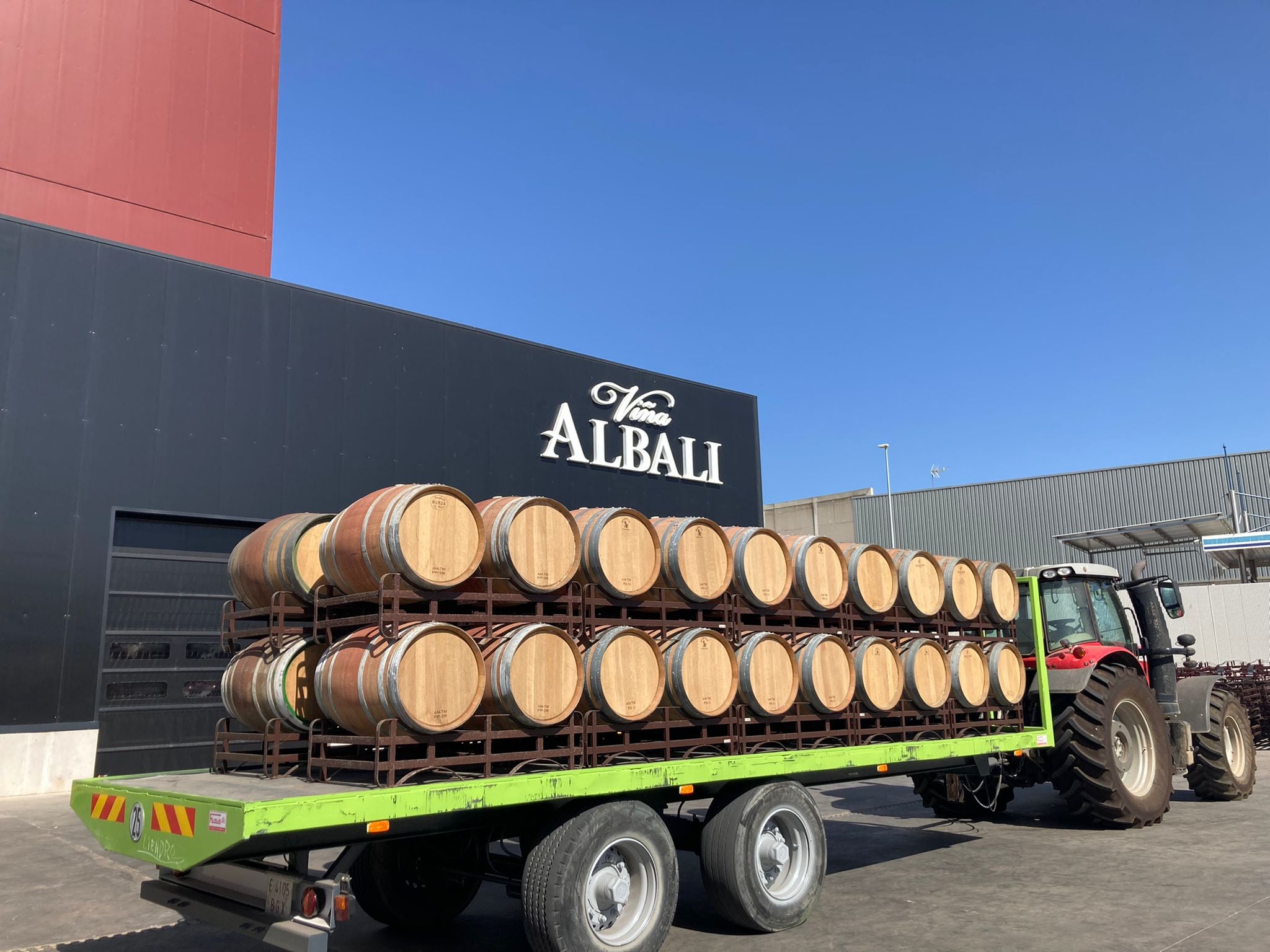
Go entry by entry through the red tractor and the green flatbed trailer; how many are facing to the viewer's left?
0

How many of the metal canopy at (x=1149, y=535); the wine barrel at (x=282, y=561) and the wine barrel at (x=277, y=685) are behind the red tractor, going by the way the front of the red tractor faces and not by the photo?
2

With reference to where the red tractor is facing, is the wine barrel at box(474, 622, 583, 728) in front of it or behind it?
behind

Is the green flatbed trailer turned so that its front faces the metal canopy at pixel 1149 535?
yes

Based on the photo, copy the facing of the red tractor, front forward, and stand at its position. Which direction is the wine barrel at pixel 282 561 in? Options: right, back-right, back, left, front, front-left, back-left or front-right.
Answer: back

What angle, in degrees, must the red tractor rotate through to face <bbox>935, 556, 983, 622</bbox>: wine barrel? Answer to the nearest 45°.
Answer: approximately 135° to its right

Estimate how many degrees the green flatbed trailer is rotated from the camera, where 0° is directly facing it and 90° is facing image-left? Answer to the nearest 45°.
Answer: approximately 225°

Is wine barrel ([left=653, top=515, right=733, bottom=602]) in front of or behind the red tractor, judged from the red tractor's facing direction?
behind

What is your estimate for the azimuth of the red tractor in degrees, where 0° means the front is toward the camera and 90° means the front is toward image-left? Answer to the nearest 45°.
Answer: approximately 225°

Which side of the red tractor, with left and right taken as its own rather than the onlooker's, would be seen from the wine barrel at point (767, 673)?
back
